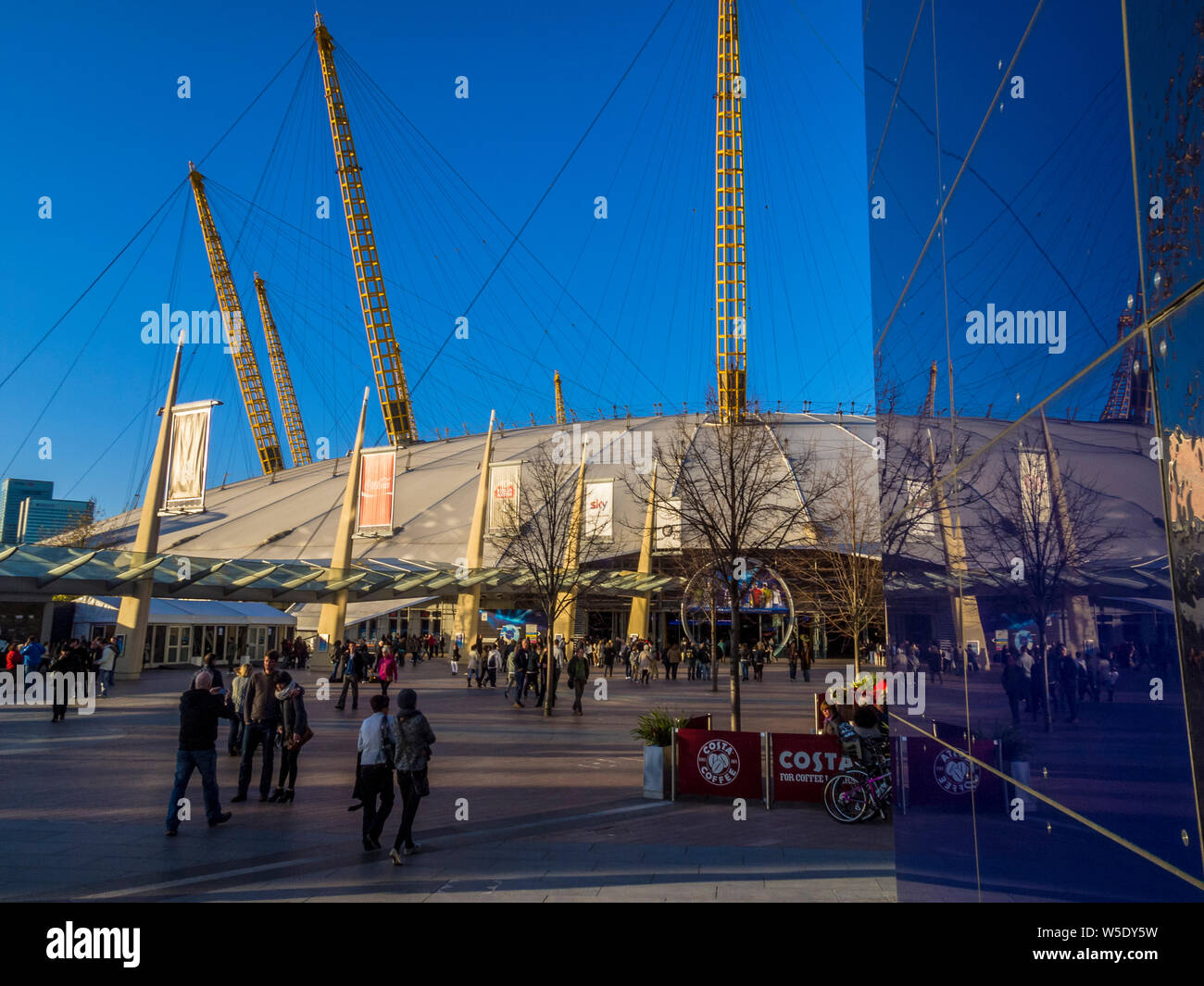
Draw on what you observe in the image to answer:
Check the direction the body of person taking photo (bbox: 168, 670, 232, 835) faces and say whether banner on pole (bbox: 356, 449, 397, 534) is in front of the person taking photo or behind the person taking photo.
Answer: in front

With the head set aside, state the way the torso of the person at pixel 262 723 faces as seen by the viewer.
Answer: toward the camera

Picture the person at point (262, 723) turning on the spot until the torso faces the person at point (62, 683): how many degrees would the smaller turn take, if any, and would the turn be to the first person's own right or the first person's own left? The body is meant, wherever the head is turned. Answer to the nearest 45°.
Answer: approximately 180°

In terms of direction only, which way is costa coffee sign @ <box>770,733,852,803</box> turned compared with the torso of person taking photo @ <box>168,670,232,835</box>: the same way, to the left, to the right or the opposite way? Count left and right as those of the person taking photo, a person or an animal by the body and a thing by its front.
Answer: the opposite way

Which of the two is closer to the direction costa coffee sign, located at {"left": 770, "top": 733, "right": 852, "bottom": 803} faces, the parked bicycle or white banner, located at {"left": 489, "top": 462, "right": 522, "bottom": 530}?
the parked bicycle

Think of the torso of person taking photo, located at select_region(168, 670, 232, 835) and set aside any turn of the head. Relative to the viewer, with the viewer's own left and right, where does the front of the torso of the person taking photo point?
facing away from the viewer and to the right of the viewer

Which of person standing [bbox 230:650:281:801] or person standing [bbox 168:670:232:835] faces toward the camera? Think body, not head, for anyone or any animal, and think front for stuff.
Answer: person standing [bbox 230:650:281:801]

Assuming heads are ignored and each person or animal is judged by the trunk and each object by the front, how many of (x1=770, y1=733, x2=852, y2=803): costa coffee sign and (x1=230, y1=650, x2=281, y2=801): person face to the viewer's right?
0
